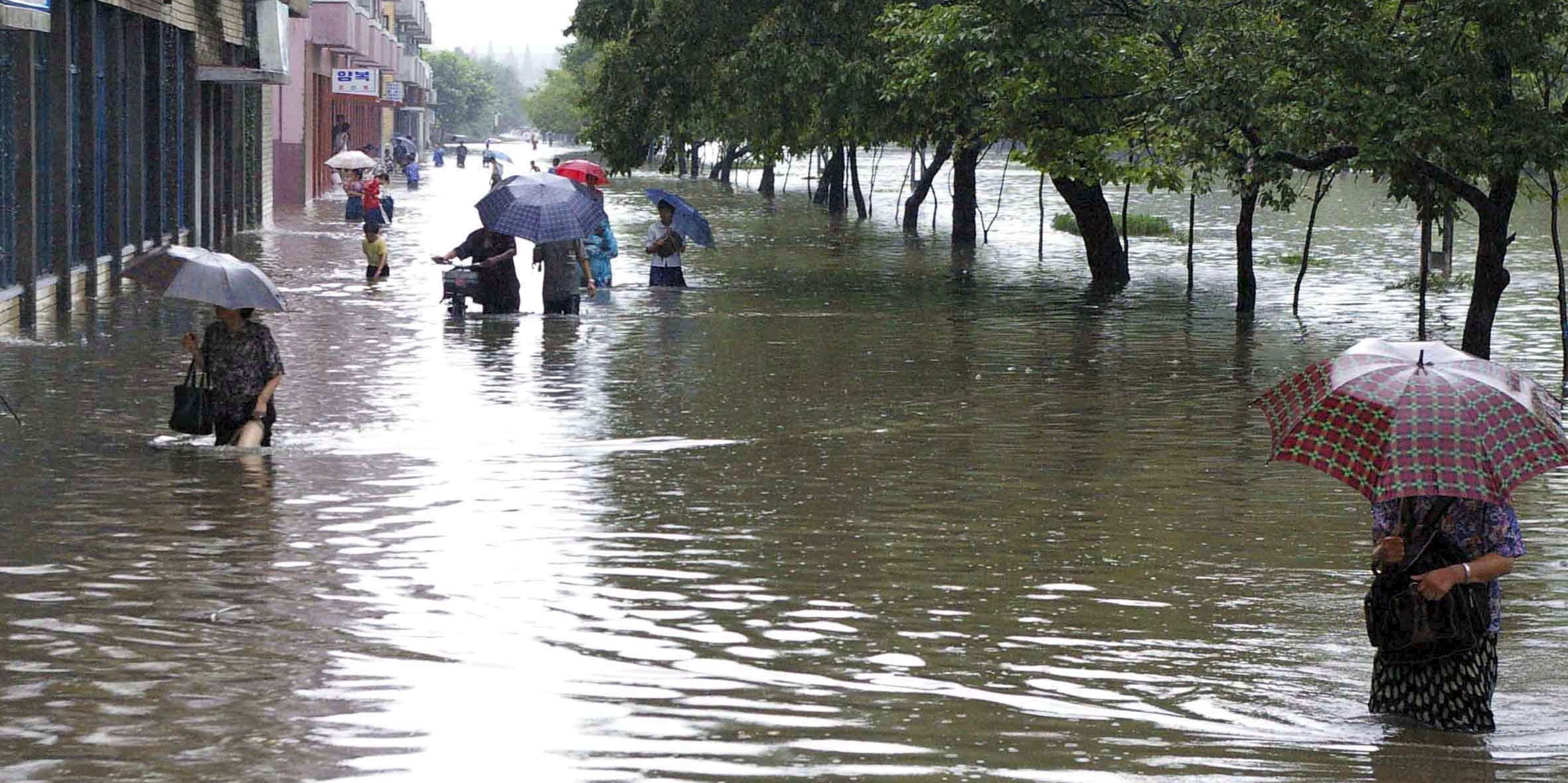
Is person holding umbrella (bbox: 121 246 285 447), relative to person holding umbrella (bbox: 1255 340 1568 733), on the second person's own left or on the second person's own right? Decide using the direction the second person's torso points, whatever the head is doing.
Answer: on the second person's own right

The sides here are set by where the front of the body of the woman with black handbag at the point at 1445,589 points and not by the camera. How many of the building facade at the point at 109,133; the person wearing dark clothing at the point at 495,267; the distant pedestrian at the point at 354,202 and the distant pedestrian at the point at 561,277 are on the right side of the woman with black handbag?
4

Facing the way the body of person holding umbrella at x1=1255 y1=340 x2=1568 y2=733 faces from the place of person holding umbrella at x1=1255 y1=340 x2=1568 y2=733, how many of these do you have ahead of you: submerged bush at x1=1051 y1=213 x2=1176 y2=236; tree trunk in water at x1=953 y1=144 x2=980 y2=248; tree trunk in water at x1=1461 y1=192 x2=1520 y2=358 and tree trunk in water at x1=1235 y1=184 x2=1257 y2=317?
0

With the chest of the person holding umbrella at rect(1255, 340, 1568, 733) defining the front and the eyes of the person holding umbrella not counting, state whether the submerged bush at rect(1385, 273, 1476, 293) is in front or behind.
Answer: behind

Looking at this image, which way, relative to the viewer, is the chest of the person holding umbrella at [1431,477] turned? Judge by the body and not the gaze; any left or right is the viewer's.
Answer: facing the viewer and to the left of the viewer

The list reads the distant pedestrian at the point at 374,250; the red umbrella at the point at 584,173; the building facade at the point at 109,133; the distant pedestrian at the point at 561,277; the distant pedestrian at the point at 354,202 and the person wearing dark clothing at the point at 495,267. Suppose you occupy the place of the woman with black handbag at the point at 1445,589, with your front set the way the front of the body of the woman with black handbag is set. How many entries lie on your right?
6

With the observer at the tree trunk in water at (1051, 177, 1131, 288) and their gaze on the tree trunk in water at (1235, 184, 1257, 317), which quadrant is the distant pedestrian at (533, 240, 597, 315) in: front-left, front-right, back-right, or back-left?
front-right

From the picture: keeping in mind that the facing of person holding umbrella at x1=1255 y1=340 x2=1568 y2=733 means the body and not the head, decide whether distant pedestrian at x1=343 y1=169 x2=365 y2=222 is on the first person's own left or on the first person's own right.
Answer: on the first person's own right

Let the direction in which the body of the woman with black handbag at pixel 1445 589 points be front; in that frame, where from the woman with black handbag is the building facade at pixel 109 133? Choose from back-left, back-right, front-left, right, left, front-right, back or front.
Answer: right

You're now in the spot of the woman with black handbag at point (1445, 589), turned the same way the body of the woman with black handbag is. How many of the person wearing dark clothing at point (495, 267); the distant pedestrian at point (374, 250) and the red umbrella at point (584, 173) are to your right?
3

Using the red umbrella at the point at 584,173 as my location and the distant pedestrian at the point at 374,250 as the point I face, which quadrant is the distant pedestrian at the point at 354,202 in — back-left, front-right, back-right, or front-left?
front-right

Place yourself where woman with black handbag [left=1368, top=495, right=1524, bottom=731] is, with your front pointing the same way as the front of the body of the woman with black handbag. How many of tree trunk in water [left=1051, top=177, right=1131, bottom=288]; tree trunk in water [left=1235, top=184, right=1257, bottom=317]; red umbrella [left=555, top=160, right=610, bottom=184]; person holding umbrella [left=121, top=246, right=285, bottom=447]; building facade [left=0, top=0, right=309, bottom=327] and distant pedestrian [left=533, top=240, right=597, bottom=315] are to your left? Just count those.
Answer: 0
